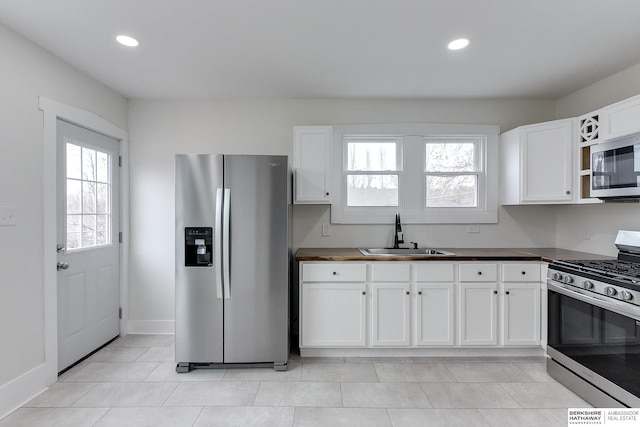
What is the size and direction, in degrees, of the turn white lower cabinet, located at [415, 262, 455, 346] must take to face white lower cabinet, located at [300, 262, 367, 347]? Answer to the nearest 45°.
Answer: approximately 90° to its right

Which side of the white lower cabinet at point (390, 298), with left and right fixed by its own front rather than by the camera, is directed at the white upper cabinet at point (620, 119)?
left

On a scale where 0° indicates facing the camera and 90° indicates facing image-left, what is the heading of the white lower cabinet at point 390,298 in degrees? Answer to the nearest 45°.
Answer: approximately 0°

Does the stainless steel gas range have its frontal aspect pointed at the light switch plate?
yes

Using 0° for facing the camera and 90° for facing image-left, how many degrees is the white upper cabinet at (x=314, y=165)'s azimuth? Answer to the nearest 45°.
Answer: approximately 0°

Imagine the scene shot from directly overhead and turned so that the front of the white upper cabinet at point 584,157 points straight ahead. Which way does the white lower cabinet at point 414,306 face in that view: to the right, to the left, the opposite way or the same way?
to the left

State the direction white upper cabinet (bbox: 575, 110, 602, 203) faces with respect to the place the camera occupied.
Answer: facing the viewer and to the left of the viewer

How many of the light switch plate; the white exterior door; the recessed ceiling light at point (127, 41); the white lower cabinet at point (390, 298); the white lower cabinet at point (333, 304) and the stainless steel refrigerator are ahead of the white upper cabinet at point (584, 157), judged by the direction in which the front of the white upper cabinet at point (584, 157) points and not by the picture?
6

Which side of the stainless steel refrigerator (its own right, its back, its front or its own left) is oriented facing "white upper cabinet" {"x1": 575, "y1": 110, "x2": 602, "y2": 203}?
left

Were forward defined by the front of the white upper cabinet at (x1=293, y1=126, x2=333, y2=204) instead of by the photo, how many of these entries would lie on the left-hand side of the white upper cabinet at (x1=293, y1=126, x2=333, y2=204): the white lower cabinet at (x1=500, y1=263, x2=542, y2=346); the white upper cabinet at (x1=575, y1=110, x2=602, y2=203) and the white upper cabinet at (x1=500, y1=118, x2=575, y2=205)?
3

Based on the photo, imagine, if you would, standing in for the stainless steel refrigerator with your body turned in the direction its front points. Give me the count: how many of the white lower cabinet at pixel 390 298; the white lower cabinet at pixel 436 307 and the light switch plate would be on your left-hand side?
2
